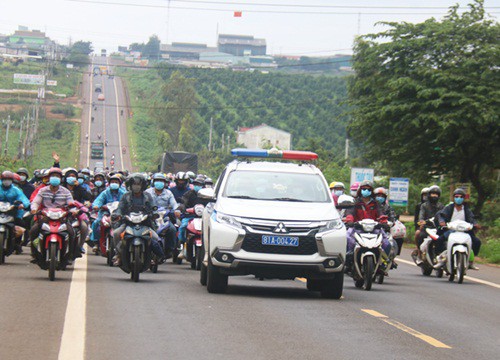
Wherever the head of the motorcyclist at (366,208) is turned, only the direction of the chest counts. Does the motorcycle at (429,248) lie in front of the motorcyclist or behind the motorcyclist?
behind

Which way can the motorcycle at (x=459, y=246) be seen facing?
toward the camera

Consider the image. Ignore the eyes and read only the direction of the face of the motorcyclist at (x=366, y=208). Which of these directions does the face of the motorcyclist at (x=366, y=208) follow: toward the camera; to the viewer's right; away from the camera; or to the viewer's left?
toward the camera

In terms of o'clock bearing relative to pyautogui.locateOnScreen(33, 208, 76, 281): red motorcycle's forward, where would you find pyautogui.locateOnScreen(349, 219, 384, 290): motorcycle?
The motorcycle is roughly at 9 o'clock from the red motorcycle.

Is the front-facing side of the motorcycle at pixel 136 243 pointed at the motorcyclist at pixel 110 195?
no

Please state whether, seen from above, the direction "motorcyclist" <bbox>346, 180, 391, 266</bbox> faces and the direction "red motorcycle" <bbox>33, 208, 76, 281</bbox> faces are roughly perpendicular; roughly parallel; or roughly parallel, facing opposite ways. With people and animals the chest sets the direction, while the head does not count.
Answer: roughly parallel

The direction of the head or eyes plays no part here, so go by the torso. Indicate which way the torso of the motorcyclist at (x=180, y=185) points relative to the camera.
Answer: toward the camera

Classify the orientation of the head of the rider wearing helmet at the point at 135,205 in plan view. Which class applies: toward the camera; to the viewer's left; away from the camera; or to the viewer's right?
toward the camera

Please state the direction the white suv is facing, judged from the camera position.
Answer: facing the viewer

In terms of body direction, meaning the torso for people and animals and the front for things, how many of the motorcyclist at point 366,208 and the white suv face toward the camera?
2

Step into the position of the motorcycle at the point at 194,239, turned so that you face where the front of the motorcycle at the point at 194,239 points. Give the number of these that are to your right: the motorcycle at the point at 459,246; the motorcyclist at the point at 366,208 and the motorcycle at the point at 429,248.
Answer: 0

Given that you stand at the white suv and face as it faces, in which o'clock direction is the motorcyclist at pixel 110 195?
The motorcyclist is roughly at 5 o'clock from the white suv.

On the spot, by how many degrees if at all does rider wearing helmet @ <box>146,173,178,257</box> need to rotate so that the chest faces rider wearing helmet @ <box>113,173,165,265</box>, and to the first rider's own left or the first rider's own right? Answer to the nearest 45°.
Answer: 0° — they already face them

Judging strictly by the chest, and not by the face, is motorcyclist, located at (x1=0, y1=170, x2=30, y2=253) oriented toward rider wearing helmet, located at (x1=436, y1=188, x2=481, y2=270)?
no

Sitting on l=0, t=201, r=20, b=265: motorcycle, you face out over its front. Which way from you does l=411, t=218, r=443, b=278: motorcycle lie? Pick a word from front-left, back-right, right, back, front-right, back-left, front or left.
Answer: left

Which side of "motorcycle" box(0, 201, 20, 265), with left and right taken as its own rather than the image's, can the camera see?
front

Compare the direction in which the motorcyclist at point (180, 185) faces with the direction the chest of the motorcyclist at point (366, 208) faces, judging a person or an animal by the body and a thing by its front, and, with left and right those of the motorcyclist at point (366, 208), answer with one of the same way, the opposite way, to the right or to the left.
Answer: the same way

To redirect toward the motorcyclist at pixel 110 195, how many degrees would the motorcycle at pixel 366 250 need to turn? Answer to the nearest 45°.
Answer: approximately 135° to its right
